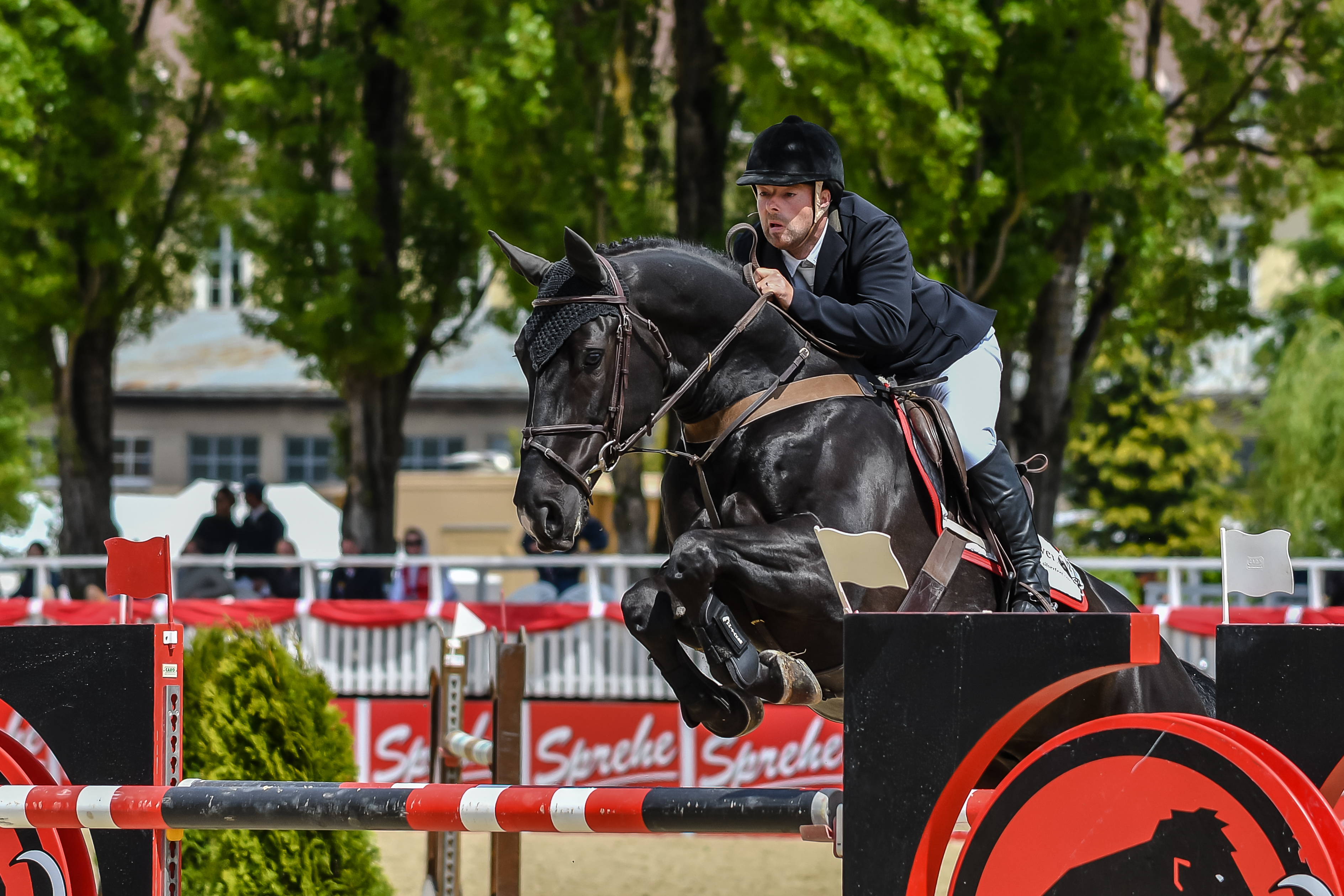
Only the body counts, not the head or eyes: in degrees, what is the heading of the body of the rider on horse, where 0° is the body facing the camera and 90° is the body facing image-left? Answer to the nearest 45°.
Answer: approximately 45°

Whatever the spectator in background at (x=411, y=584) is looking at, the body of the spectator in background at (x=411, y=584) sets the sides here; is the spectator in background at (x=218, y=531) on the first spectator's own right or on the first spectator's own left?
on the first spectator's own right

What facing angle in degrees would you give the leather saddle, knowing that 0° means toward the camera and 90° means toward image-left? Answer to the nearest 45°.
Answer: approximately 45°

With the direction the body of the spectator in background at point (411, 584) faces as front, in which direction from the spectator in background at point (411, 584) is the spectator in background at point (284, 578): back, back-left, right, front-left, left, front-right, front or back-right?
back-right

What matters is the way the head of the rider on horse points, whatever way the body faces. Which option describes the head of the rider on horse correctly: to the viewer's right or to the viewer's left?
to the viewer's left

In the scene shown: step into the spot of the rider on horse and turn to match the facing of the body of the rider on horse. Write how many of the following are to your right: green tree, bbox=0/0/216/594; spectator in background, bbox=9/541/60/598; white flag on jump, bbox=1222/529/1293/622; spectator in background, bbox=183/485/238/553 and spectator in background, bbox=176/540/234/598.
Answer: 4

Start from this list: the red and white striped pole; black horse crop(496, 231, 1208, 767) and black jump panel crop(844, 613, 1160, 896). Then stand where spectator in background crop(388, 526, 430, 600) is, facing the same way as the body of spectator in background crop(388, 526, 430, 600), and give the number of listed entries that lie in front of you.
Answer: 3

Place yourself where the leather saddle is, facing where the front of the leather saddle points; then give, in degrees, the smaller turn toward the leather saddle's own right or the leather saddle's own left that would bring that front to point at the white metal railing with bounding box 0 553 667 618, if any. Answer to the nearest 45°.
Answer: approximately 90° to the leather saddle's own right

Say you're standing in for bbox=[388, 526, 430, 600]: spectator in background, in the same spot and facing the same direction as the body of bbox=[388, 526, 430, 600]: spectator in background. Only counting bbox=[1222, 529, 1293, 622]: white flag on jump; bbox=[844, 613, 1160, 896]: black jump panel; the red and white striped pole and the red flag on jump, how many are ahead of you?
4

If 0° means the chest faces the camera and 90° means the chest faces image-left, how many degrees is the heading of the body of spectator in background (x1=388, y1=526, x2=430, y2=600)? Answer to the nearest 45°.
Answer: approximately 0°

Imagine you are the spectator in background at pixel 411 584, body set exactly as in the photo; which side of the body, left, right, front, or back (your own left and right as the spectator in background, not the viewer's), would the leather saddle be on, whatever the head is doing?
front

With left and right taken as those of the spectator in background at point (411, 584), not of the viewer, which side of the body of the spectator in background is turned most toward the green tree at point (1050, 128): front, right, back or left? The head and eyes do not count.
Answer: left
